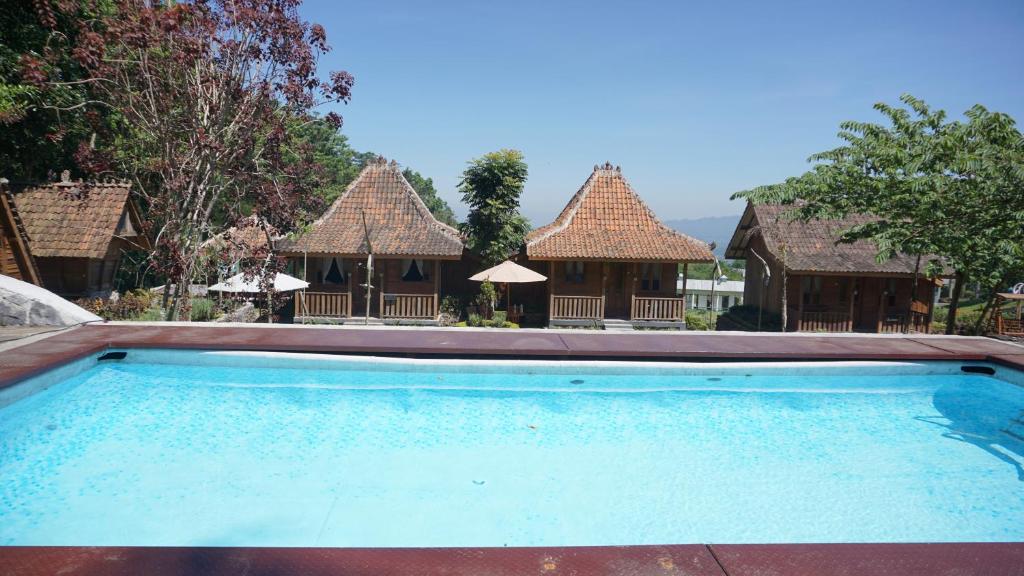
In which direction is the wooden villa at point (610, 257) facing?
toward the camera

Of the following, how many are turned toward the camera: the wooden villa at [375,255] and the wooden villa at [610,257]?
2

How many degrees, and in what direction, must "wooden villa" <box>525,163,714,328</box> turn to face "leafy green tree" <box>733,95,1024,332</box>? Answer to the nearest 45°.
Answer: approximately 45° to its left

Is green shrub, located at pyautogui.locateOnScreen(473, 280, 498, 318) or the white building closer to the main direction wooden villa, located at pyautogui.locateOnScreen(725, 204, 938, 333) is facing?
the green shrub

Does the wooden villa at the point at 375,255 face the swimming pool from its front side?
yes

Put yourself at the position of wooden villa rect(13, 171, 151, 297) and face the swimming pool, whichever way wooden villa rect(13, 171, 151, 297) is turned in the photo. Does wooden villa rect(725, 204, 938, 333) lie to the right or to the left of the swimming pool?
left

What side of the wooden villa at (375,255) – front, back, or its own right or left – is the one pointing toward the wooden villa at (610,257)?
left

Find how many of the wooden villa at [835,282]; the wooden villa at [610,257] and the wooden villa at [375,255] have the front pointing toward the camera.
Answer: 3

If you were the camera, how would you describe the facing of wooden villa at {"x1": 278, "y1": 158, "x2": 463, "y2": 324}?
facing the viewer

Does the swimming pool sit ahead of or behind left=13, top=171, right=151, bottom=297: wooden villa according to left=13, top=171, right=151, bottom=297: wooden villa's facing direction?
ahead

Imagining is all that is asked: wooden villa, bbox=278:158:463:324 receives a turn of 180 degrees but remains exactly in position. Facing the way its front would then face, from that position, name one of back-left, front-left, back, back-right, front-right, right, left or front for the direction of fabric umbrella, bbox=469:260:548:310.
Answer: back-right
